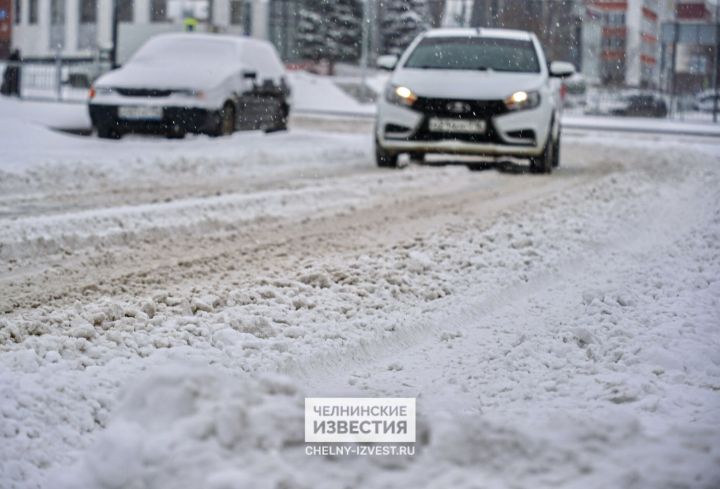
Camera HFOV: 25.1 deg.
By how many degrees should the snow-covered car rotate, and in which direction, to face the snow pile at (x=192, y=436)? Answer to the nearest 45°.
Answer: approximately 45° to its left

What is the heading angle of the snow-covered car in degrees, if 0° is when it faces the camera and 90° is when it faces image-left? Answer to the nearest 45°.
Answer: approximately 45°

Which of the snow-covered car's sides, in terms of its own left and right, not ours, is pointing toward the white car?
left

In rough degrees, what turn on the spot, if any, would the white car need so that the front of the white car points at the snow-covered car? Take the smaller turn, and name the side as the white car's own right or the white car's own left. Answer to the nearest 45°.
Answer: approximately 135° to the white car's own right
